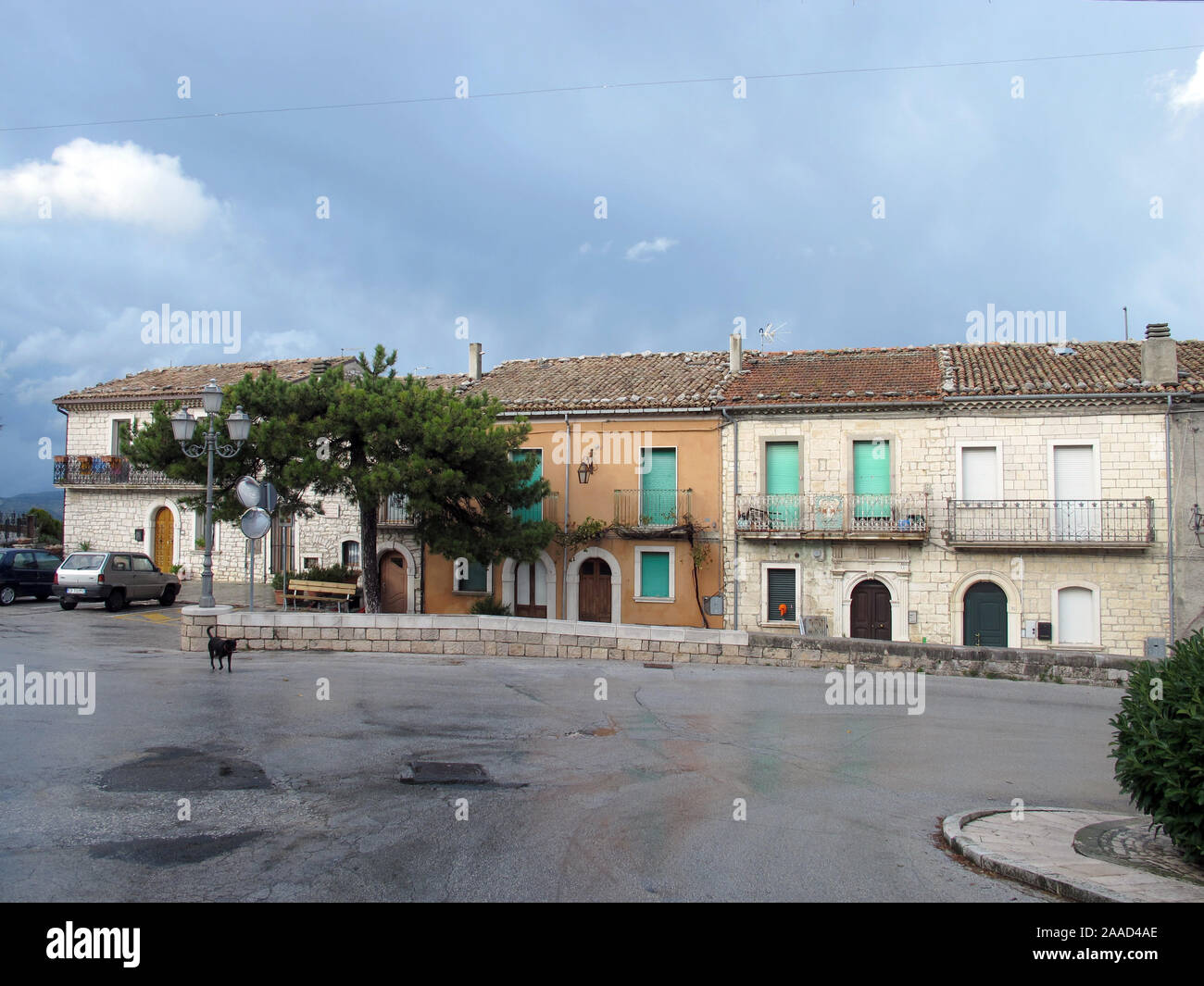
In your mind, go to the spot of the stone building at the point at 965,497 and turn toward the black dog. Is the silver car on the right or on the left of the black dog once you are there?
right

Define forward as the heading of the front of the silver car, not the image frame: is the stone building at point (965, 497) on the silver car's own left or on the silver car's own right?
on the silver car's own right

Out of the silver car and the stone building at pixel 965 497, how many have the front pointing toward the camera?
1

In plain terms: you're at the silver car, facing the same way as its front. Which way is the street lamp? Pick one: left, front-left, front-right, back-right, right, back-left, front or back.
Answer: back-right

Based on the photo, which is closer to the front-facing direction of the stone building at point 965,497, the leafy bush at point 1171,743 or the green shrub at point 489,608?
the leafy bush

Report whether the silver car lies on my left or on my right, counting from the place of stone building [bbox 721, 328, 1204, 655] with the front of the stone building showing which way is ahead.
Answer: on my right

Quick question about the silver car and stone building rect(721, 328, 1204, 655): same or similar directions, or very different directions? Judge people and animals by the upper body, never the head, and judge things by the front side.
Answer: very different directions

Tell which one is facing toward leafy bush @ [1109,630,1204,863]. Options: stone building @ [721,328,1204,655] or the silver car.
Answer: the stone building
